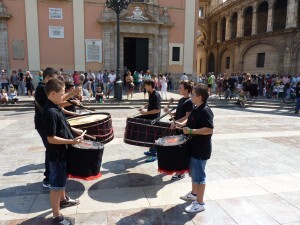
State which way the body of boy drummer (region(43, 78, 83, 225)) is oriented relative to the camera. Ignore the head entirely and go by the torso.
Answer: to the viewer's right

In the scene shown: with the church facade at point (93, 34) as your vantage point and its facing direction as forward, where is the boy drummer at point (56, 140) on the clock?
The boy drummer is roughly at 12 o'clock from the church facade.

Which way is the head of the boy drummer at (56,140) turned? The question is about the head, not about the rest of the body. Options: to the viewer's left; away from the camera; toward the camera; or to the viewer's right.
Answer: to the viewer's right

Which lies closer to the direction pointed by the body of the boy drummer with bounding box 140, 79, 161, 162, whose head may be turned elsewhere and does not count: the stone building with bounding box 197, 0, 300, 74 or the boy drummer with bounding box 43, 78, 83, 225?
the boy drummer

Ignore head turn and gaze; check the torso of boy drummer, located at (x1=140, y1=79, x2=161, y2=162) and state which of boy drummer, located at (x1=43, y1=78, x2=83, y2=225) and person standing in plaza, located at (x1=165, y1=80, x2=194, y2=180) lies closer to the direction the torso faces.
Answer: the boy drummer

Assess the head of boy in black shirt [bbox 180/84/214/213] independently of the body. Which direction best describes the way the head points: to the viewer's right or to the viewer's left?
to the viewer's left

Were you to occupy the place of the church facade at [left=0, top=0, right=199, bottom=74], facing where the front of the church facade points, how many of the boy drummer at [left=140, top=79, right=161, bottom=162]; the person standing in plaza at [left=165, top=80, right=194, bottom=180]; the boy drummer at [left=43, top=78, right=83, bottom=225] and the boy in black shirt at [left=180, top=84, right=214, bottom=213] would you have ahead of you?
4

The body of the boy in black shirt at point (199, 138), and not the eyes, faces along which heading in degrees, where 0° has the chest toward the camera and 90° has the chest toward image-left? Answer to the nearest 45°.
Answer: approximately 90°

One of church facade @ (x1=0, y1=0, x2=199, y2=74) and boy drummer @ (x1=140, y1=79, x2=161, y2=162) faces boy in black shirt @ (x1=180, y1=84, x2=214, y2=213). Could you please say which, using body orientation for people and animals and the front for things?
the church facade

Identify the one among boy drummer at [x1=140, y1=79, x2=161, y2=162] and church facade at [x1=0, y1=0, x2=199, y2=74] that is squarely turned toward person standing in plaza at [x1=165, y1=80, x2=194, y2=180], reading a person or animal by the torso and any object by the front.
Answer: the church facade

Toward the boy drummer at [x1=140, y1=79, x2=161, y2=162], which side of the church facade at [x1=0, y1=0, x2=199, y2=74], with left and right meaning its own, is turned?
front
